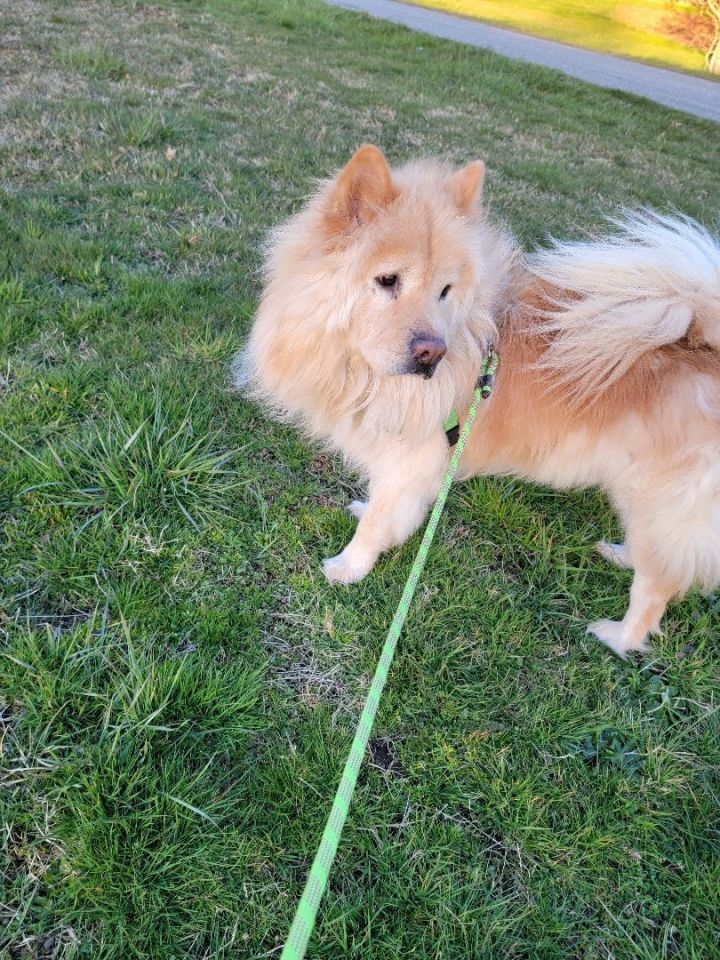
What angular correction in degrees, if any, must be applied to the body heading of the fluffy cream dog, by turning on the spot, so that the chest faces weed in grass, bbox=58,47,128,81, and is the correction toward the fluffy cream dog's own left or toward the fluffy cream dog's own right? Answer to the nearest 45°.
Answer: approximately 45° to the fluffy cream dog's own right

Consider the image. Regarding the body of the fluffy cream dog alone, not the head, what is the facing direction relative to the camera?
to the viewer's left

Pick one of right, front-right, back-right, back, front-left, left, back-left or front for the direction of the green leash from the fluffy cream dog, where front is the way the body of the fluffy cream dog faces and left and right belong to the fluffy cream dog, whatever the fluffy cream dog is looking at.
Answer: left
